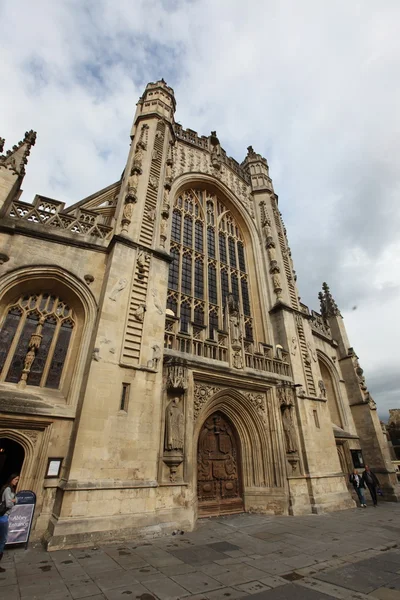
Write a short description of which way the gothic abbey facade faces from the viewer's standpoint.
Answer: facing the viewer and to the right of the viewer
